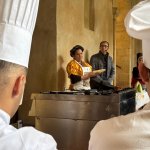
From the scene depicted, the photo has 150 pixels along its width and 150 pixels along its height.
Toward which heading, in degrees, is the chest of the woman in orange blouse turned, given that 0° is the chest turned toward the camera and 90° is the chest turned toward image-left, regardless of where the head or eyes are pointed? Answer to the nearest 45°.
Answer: approximately 315°

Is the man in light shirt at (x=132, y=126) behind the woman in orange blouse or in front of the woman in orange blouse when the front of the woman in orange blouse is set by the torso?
in front

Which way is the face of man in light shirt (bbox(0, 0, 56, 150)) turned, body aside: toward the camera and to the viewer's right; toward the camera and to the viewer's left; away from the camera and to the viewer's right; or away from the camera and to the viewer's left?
away from the camera and to the viewer's right

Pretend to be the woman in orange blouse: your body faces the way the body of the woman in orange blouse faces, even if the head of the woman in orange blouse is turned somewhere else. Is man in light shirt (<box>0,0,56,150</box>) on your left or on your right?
on your right
